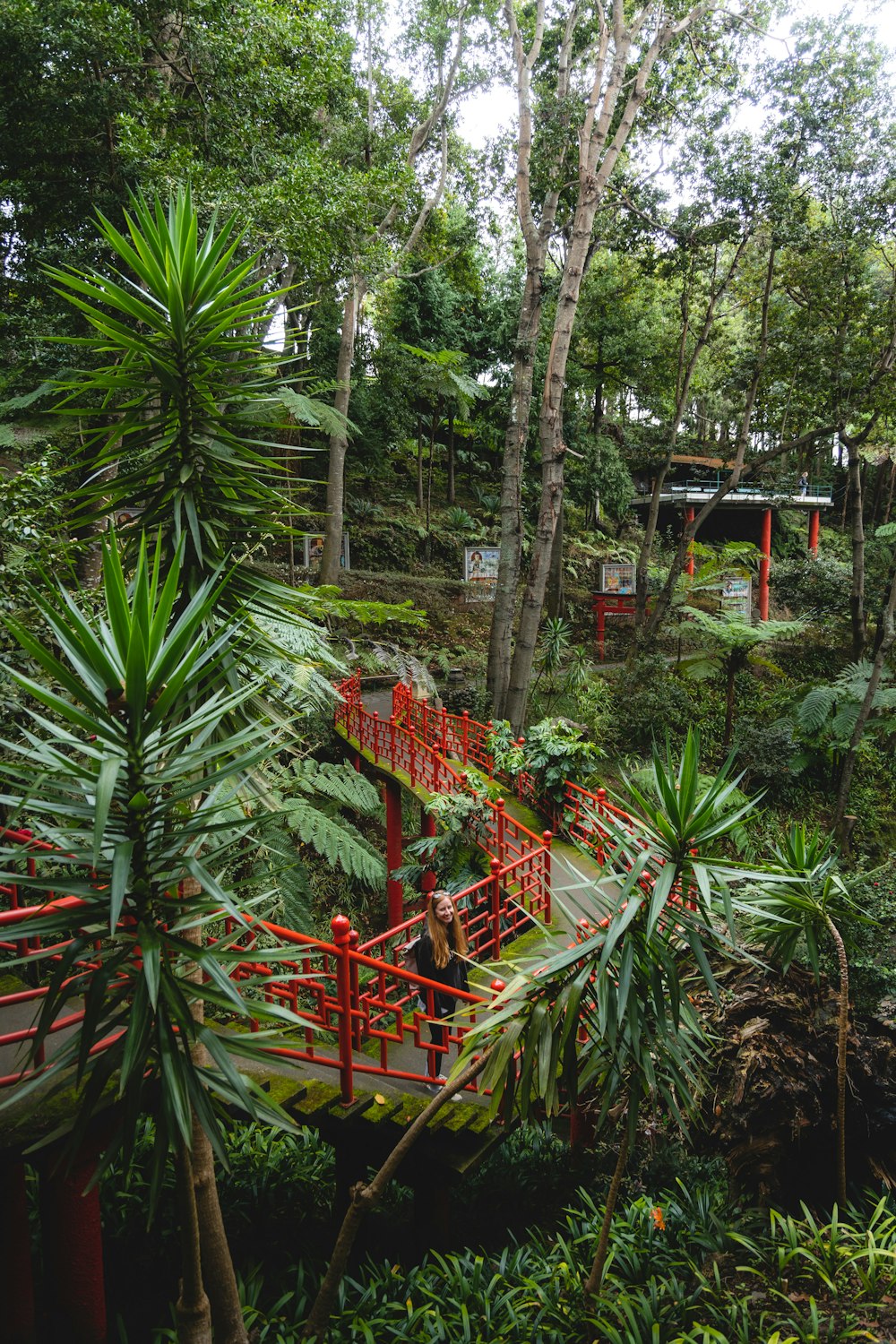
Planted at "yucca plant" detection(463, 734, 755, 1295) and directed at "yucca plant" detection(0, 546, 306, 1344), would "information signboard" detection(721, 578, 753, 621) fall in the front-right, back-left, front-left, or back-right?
back-right

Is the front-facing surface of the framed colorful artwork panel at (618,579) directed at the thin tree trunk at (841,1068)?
yes

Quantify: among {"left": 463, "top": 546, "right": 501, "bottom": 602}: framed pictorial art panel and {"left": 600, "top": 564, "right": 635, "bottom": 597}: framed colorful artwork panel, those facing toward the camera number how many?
2

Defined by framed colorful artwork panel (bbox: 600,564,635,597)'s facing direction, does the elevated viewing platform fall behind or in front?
behind

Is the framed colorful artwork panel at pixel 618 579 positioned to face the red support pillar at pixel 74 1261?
yes

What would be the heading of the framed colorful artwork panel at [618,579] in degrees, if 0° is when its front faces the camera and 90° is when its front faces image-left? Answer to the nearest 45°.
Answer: approximately 0°

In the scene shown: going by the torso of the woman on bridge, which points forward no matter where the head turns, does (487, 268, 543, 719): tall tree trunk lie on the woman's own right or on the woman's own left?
on the woman's own left

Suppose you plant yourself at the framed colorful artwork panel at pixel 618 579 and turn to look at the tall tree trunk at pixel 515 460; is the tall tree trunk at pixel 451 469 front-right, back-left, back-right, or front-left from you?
back-right

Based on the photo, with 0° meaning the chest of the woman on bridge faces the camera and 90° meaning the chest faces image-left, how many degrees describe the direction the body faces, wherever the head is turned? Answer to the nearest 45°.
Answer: approximately 315°

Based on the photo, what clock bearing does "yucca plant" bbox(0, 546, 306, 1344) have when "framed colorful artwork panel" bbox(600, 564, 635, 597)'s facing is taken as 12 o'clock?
The yucca plant is roughly at 12 o'clock from the framed colorful artwork panel.
